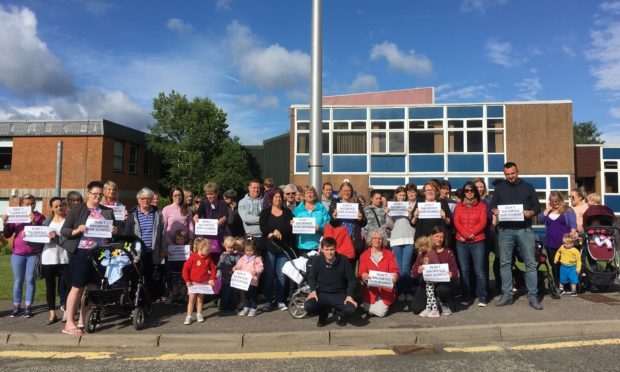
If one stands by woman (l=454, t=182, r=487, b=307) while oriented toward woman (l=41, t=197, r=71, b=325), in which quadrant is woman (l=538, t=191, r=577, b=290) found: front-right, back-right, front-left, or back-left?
back-right

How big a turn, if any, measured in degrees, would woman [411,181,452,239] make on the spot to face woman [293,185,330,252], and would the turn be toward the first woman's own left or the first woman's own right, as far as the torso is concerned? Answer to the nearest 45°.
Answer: approximately 90° to the first woman's own right

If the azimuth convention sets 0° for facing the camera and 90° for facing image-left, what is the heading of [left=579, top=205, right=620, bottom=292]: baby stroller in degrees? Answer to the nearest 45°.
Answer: approximately 0°

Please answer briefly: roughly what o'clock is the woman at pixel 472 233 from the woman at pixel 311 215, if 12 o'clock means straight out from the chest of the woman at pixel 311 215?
the woman at pixel 472 233 is roughly at 9 o'clock from the woman at pixel 311 215.

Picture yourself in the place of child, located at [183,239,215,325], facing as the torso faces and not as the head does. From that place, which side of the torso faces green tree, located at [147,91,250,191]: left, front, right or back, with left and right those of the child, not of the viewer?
back

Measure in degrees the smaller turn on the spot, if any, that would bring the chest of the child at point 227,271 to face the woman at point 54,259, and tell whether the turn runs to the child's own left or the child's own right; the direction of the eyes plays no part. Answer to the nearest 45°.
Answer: approximately 90° to the child's own right
